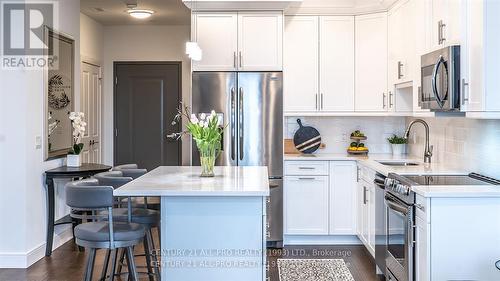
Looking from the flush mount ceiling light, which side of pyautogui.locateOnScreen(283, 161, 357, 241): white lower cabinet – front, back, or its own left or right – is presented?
right

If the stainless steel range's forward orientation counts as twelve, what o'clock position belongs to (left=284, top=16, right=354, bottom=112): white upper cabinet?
The white upper cabinet is roughly at 2 o'clock from the stainless steel range.

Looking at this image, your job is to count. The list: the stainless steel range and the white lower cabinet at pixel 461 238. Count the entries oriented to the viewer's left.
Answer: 2

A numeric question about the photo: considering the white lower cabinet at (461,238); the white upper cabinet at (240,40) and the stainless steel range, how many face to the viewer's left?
2

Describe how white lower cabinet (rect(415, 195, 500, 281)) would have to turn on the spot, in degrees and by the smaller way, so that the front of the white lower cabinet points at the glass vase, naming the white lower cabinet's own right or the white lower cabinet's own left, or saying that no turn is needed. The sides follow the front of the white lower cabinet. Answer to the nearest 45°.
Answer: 0° — it already faces it

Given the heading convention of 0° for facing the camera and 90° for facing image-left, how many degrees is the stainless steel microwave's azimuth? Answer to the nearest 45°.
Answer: approximately 45°

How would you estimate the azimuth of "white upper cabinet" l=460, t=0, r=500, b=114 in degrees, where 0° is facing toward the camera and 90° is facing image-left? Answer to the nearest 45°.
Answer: approximately 45°

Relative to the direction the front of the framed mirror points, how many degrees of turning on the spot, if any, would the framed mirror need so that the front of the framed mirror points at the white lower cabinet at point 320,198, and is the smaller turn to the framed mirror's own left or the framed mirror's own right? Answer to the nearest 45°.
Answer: approximately 45° to the framed mirror's own left

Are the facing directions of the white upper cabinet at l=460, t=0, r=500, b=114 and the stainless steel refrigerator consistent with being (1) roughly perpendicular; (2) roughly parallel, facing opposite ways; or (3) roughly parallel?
roughly perpendicular

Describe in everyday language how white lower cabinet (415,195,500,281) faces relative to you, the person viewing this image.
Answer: facing to the left of the viewer

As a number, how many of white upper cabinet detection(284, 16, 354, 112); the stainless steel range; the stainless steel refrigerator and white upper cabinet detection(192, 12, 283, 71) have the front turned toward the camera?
3

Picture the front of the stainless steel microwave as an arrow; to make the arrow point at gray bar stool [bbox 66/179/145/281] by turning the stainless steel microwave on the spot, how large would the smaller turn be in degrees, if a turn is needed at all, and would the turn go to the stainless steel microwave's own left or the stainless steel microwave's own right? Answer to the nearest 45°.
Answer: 0° — it already faces it

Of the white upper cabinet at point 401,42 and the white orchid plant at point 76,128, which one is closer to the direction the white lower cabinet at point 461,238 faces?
the white orchid plant
